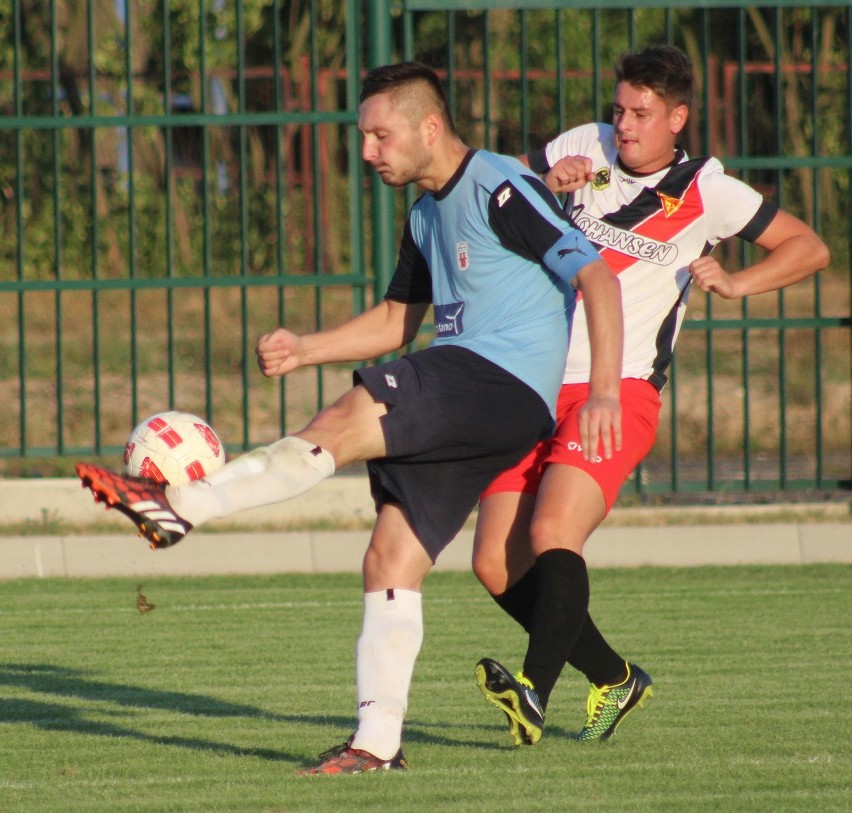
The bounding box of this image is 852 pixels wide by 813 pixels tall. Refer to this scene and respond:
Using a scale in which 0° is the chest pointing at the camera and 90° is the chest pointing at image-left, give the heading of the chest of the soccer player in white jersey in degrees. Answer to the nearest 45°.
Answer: approximately 45°

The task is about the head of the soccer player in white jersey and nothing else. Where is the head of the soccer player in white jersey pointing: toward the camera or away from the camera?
toward the camera

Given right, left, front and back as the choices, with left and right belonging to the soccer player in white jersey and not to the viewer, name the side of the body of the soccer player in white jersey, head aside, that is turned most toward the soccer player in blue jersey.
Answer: front

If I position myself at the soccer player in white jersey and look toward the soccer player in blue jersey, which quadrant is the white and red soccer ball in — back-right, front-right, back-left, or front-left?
front-right

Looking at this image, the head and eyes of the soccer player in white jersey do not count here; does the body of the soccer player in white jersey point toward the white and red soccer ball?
yes
